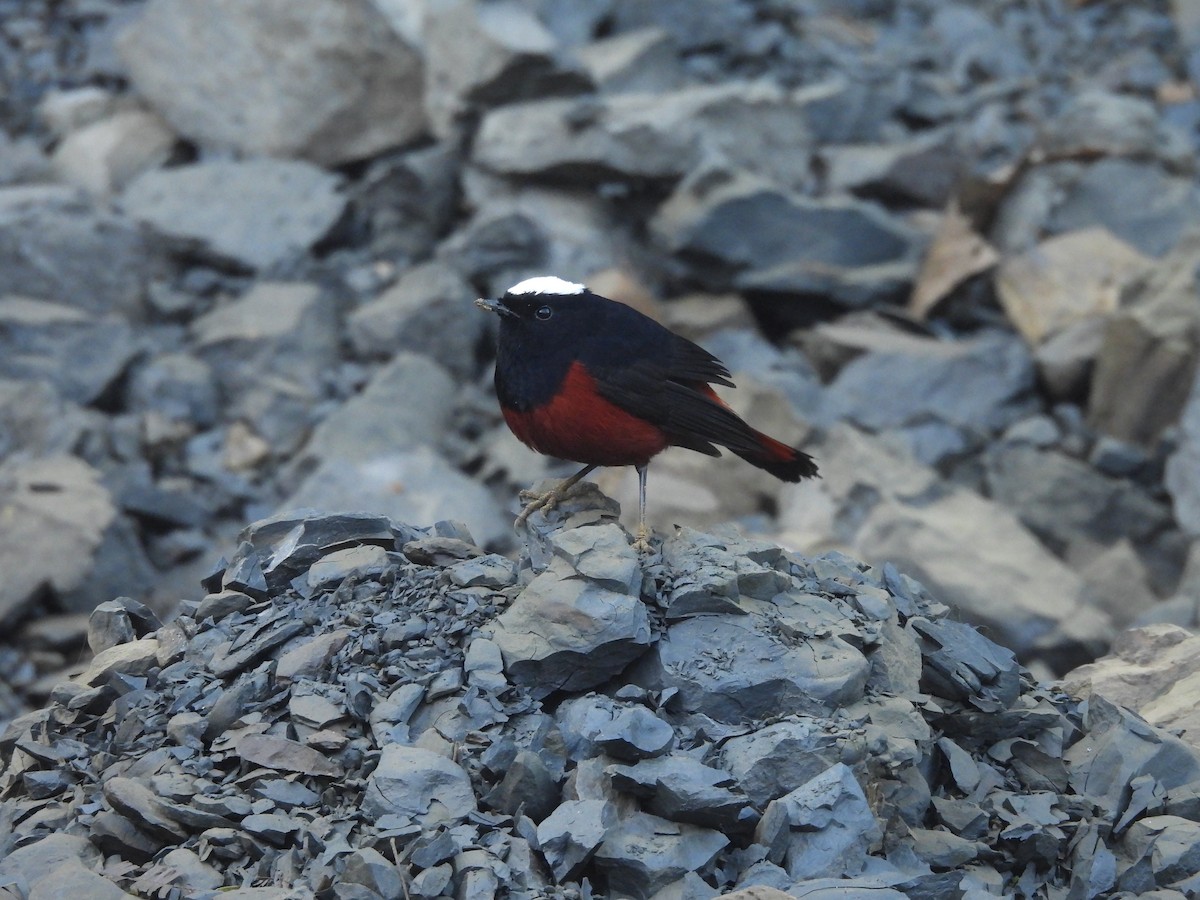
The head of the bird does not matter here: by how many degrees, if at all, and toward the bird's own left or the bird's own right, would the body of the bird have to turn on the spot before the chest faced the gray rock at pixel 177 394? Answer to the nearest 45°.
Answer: approximately 45° to the bird's own right

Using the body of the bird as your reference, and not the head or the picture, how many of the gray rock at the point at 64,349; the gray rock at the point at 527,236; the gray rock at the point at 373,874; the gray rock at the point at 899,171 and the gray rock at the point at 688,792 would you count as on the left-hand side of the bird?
2

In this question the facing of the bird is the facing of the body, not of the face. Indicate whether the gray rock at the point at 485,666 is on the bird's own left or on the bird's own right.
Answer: on the bird's own left

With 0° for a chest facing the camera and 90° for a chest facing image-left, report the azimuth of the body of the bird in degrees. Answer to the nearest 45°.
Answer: approximately 90°

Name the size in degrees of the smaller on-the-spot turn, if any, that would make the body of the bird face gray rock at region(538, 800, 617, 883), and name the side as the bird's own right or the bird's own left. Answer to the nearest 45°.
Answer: approximately 90° to the bird's own left

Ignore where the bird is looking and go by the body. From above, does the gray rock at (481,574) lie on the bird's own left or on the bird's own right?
on the bird's own left

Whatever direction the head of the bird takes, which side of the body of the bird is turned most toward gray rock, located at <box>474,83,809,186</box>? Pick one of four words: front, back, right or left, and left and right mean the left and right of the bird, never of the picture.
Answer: right

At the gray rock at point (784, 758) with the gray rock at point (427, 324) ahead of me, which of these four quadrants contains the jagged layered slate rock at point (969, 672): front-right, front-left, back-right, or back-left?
front-right

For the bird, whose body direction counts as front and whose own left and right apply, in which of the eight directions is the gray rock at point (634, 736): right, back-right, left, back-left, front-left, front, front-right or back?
left

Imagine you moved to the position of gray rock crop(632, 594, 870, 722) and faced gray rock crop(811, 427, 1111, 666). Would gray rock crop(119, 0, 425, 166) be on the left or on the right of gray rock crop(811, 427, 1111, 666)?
left

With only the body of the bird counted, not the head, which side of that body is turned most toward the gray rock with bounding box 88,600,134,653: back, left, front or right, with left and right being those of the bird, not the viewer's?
front

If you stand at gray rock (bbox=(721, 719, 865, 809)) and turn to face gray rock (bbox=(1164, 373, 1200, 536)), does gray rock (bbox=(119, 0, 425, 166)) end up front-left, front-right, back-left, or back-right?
front-left

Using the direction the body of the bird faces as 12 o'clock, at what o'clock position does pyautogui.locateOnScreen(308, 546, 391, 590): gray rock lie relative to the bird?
The gray rock is roughly at 11 o'clock from the bird.

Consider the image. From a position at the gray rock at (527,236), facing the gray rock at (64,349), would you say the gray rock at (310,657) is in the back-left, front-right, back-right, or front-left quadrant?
front-left

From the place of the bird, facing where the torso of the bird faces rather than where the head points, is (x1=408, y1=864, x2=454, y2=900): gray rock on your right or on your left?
on your left

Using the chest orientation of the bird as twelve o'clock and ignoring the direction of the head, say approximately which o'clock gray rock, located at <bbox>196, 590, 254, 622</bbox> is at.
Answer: The gray rock is roughly at 11 o'clock from the bird.

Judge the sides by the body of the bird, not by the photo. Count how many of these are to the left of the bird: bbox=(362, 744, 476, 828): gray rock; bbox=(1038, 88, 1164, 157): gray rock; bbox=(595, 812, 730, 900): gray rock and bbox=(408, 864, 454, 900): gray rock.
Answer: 3

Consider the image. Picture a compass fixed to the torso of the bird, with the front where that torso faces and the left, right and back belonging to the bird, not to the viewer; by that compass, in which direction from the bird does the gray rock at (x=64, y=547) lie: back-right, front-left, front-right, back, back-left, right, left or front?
front-right

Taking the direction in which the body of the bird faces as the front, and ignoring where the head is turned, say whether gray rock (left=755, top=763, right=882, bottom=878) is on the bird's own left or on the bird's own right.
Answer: on the bird's own left

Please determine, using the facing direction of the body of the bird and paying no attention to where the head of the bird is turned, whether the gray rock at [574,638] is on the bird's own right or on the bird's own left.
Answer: on the bird's own left
